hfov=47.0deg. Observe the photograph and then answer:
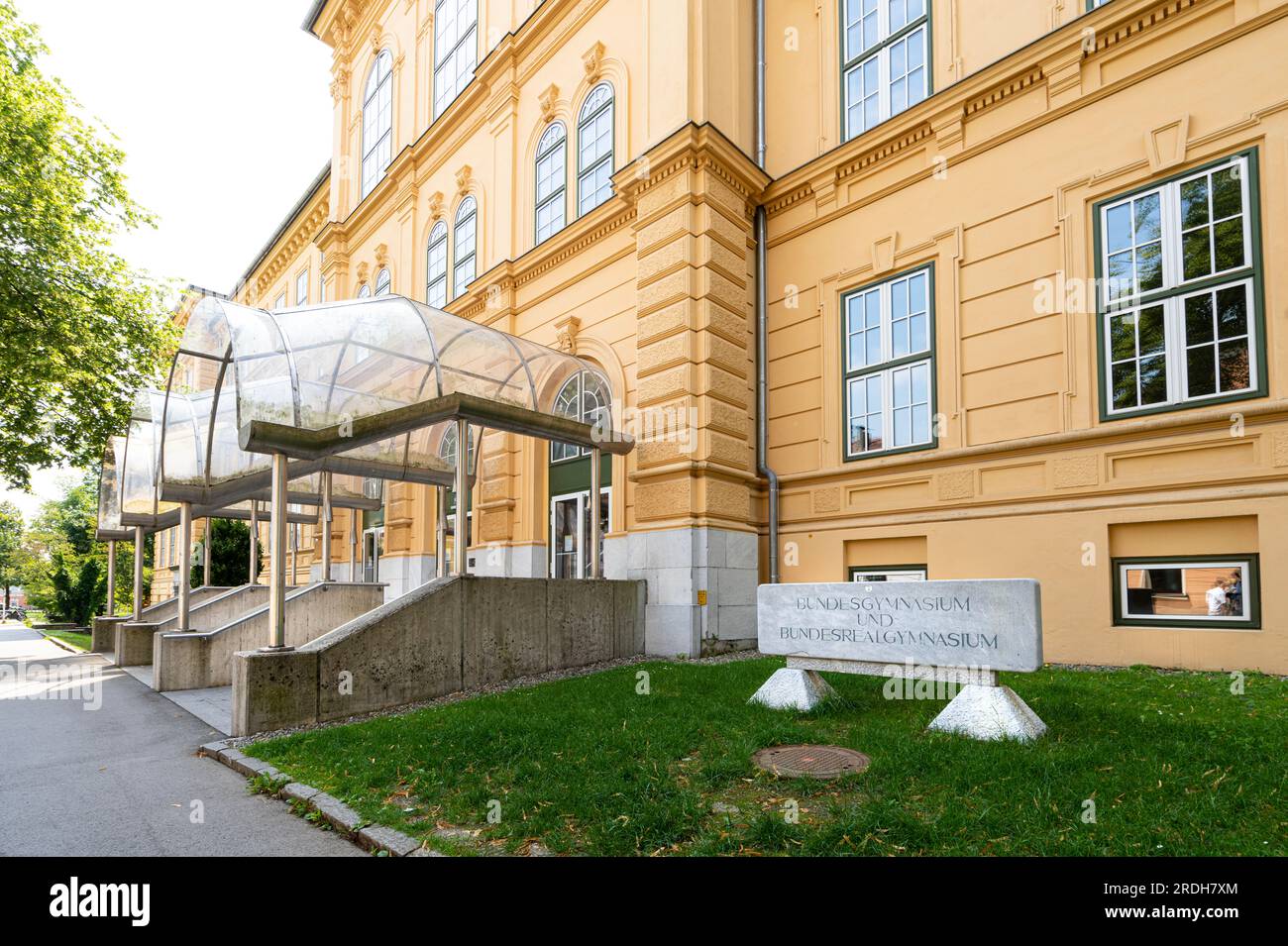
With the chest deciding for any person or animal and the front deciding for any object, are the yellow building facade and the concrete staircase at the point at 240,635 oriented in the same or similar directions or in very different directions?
same or similar directions

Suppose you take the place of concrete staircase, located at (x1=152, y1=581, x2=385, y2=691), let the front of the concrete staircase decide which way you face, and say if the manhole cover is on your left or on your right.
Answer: on your left

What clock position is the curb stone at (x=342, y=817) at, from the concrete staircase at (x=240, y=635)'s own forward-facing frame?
The curb stone is roughly at 9 o'clock from the concrete staircase.

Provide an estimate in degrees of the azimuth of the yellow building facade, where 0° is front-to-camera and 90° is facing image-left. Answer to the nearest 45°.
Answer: approximately 45°

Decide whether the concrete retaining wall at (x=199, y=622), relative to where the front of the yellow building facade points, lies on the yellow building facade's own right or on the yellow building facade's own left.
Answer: on the yellow building facade's own right

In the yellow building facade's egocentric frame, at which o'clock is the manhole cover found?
The manhole cover is roughly at 11 o'clock from the yellow building facade.

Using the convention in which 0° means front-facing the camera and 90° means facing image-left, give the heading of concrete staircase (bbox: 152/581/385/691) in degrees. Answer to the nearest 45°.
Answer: approximately 90°

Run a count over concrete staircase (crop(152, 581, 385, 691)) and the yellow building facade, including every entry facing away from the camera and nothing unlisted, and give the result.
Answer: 0

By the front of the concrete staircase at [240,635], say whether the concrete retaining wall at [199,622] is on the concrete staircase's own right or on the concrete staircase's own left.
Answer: on the concrete staircase's own right

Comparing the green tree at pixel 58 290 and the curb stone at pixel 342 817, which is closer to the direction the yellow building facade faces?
the curb stone

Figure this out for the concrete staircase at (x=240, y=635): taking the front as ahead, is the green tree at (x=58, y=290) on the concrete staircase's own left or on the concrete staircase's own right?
on the concrete staircase's own right
